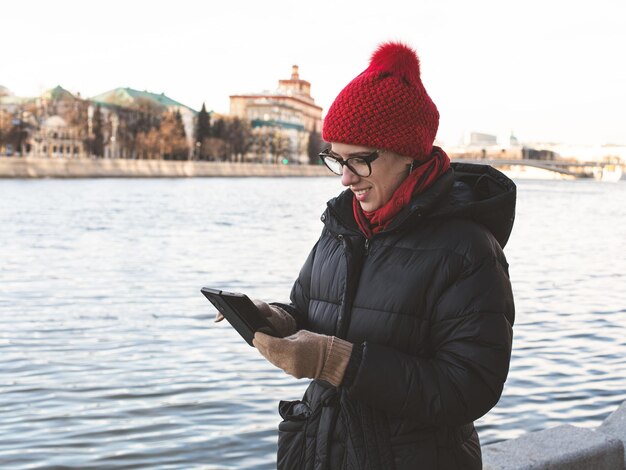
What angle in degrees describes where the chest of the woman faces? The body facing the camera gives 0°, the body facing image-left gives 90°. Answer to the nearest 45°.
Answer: approximately 45°

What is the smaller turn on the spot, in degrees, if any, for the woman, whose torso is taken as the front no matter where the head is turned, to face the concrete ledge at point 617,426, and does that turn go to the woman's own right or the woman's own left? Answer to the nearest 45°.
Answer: approximately 180°

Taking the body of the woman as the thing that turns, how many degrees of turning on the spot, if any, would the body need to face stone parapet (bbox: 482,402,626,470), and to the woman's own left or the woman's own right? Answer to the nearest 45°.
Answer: approximately 180°
